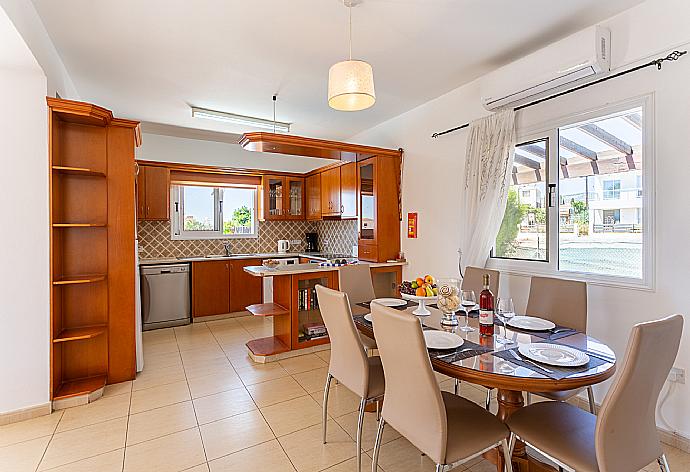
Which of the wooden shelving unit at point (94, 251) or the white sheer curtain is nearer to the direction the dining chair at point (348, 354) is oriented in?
the white sheer curtain

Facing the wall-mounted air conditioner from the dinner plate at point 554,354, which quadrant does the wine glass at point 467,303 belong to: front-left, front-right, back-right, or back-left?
front-left

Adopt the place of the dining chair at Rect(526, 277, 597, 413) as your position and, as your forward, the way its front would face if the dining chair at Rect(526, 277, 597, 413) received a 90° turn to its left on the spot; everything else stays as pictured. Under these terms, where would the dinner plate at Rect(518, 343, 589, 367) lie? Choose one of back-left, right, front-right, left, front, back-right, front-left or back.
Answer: front-right

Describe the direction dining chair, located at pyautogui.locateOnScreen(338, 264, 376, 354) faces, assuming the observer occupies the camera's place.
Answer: facing the viewer and to the right of the viewer

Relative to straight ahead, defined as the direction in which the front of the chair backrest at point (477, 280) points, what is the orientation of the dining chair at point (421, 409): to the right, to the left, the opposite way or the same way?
the opposite way

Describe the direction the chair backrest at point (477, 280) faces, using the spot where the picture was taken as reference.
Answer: facing the viewer and to the left of the viewer

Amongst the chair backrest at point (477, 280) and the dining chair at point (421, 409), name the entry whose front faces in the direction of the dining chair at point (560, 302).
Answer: the dining chair at point (421, 409)

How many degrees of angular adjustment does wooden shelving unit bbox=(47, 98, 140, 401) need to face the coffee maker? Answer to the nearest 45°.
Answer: approximately 90° to its left

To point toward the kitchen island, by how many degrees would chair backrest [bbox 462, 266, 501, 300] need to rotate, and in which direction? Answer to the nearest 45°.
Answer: approximately 45° to its right

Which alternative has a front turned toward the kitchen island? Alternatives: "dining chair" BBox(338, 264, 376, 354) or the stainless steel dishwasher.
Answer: the stainless steel dishwasher

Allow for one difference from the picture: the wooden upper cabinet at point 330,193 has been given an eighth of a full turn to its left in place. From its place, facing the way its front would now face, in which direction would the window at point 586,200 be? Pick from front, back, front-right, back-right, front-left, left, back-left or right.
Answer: front-left

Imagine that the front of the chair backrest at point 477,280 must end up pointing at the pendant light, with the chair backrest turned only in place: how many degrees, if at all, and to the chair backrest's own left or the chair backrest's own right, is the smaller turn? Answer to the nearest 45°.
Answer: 0° — it already faces it

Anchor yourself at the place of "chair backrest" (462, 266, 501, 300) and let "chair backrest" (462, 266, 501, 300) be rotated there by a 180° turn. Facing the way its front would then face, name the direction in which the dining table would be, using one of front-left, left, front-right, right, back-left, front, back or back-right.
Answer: back-right

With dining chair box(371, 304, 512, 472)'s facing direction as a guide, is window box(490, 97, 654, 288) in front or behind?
in front

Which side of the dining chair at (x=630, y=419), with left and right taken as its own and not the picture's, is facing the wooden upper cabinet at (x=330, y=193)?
front
